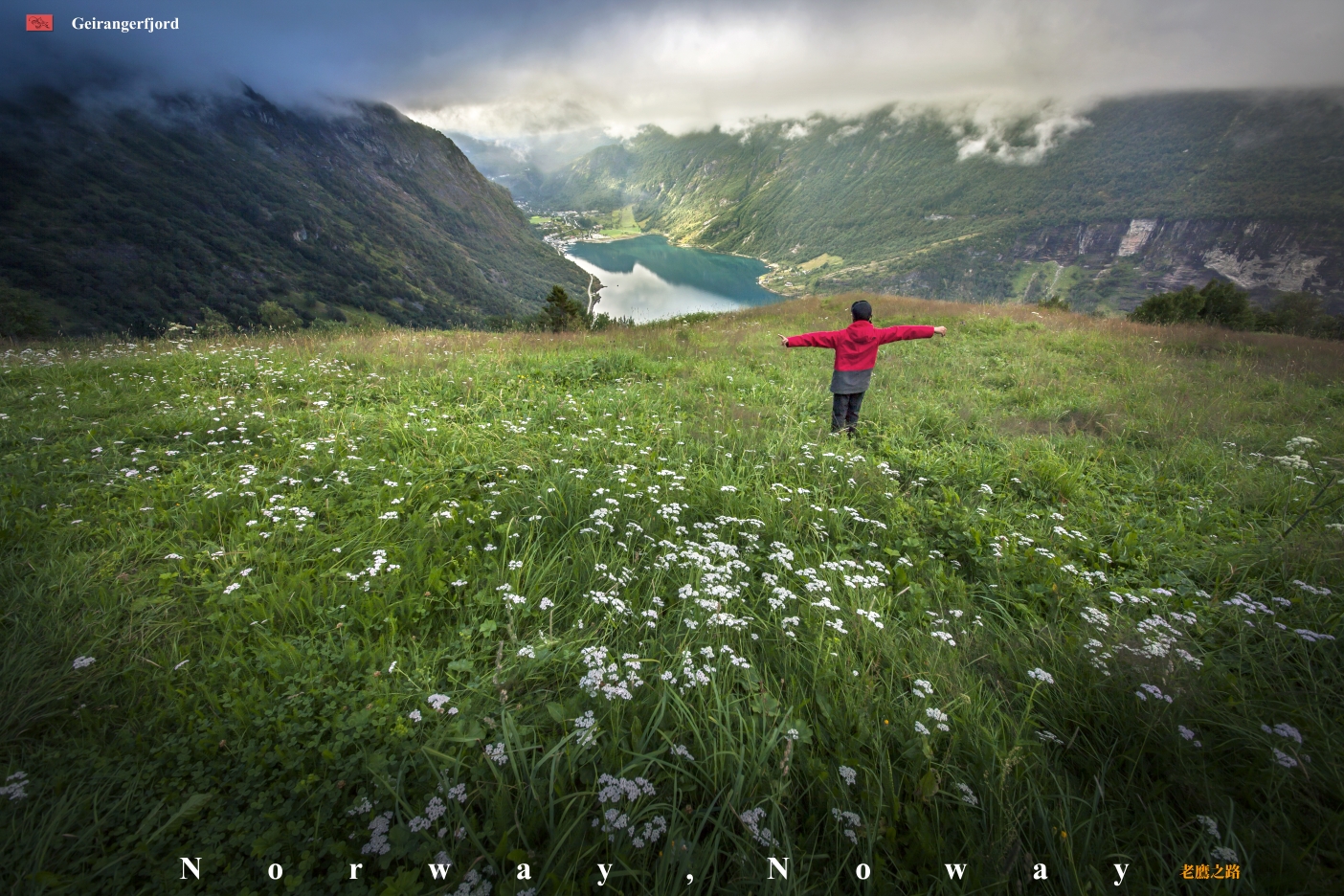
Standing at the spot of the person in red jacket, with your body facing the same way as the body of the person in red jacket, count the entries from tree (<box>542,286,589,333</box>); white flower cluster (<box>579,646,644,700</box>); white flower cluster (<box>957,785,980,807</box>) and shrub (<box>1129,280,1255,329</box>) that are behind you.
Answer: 2

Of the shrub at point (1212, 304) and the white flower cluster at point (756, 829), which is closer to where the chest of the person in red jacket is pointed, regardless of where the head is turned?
the shrub

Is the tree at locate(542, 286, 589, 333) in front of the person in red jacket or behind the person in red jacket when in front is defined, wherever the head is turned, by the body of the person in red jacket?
in front

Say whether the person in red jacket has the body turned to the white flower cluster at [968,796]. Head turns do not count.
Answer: no

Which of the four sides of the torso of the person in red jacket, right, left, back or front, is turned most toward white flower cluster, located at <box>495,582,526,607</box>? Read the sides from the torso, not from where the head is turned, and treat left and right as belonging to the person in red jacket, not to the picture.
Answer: back

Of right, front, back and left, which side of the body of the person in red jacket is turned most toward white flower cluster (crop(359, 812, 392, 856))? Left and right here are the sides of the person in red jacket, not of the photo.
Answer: back

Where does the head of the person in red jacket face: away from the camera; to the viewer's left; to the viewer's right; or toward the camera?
away from the camera

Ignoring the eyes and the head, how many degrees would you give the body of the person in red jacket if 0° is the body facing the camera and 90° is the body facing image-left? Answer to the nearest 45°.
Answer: approximately 180°

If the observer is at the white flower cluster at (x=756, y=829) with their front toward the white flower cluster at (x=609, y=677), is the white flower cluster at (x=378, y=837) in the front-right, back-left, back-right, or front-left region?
front-left

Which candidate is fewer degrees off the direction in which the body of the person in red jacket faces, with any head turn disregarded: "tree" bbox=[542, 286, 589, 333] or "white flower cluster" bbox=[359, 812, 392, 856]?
the tree

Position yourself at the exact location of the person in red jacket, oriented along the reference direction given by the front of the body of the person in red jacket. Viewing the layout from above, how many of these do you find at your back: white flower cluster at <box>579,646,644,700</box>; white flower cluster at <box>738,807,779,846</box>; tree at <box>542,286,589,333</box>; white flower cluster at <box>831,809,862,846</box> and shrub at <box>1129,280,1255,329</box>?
3

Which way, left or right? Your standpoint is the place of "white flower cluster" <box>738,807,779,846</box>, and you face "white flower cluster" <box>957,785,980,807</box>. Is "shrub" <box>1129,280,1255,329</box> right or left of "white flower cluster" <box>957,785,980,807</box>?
left

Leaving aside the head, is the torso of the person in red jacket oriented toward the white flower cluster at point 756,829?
no

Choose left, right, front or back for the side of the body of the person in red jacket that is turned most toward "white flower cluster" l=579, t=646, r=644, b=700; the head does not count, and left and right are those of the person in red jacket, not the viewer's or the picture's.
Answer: back

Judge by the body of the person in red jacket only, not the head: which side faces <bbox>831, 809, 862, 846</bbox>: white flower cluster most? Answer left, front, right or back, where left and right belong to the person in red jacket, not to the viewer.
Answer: back
